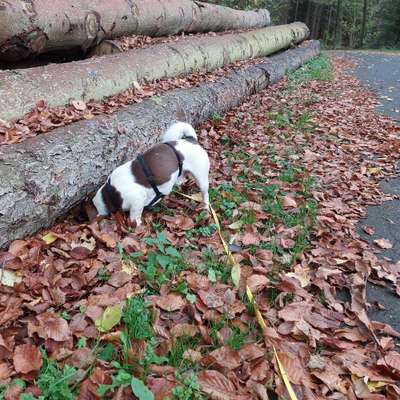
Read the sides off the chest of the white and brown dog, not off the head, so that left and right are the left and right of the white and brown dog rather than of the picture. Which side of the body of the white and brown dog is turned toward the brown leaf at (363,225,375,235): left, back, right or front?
back

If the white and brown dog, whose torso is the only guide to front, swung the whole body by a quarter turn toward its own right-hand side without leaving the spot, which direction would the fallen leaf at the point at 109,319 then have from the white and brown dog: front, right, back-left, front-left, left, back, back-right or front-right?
back

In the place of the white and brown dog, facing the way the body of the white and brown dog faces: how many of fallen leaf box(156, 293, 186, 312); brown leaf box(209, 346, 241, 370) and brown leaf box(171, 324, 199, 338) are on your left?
3

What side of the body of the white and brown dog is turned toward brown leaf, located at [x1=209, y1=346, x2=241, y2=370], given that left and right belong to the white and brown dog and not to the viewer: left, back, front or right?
left

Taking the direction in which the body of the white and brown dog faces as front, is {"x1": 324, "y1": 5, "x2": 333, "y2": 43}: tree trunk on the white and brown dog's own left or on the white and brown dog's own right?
on the white and brown dog's own right

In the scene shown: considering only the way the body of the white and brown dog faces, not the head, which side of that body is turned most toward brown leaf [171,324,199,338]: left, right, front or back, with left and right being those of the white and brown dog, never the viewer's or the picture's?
left

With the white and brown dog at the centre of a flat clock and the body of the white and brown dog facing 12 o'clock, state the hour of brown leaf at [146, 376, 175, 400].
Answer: The brown leaf is roughly at 9 o'clock from the white and brown dog.

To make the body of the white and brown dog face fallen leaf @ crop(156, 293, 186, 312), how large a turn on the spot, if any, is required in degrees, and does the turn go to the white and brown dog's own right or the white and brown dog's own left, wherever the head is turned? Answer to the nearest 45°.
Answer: approximately 90° to the white and brown dog's own left

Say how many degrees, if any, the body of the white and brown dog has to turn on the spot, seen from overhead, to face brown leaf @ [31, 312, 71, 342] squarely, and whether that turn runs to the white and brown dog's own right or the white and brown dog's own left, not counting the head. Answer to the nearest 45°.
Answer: approximately 90° to the white and brown dog's own left

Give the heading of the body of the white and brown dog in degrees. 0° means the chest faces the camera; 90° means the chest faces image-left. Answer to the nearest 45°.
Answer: approximately 90°

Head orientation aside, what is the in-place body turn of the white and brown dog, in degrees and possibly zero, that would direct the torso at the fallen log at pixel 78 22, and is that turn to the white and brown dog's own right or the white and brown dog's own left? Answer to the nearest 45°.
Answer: approximately 90° to the white and brown dog's own right

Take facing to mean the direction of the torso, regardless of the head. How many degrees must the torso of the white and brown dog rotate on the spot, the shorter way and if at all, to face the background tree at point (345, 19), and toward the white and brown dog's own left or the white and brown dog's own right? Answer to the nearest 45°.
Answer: approximately 135° to the white and brown dog's own right

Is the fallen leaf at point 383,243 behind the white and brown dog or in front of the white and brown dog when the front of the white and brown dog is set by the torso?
behind

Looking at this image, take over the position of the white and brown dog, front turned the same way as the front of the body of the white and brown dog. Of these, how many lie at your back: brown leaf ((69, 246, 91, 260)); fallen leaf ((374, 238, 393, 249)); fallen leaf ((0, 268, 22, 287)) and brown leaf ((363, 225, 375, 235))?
2
